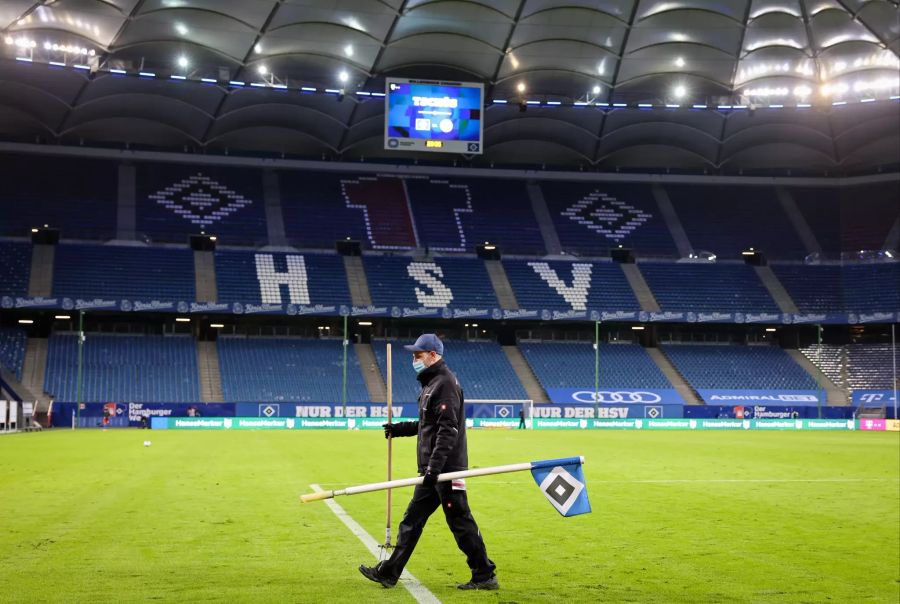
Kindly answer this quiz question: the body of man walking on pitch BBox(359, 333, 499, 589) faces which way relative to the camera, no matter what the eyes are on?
to the viewer's left
